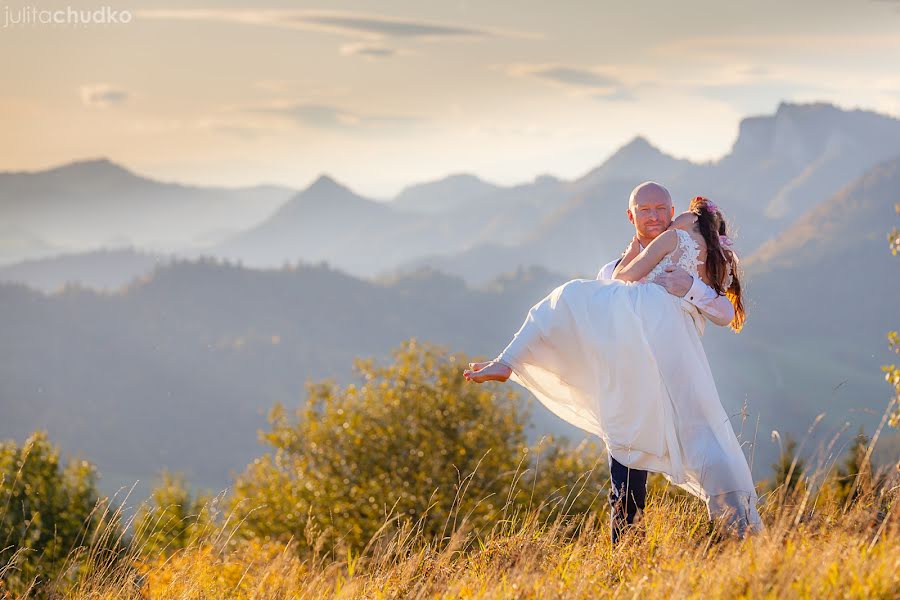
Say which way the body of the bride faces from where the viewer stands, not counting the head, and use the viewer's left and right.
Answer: facing away from the viewer and to the left of the viewer

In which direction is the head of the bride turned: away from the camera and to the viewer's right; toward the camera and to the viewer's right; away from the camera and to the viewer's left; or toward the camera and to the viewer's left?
away from the camera and to the viewer's left
